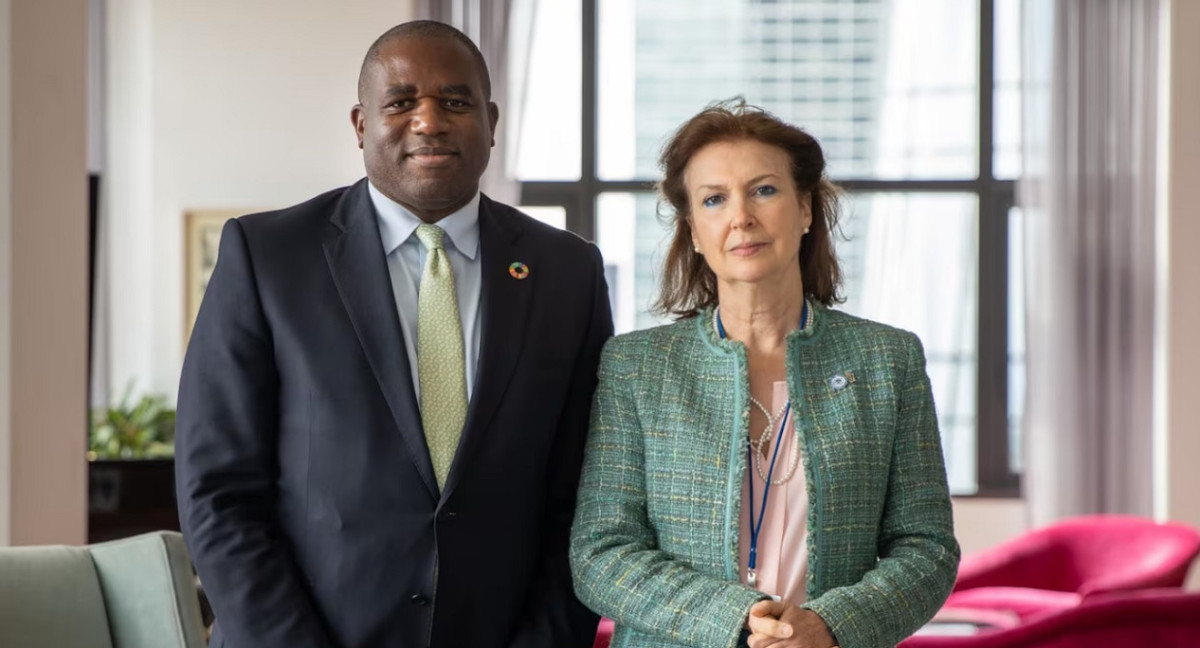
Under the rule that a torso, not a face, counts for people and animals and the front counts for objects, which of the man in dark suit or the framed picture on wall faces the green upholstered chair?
the framed picture on wall

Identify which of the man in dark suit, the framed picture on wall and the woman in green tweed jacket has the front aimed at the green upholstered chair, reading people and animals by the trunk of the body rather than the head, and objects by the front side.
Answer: the framed picture on wall

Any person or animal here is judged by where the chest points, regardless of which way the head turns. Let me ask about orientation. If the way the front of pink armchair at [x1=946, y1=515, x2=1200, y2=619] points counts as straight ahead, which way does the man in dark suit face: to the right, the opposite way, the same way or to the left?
to the left

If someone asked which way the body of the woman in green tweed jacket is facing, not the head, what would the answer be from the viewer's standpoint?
toward the camera

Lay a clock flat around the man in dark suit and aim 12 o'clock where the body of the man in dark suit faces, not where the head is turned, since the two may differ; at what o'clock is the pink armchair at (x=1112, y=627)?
The pink armchair is roughly at 8 o'clock from the man in dark suit.

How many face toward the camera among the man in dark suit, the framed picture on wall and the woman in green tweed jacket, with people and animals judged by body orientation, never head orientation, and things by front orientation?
3

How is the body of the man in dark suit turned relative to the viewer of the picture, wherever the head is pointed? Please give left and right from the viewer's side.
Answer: facing the viewer

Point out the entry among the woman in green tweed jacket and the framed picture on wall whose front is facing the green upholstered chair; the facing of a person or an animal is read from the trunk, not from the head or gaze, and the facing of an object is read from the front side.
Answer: the framed picture on wall

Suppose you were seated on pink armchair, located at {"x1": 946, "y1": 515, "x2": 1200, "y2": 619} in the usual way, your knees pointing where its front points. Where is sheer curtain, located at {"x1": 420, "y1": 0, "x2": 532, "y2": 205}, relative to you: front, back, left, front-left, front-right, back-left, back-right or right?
front-right

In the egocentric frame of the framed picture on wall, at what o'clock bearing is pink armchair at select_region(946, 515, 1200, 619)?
The pink armchair is roughly at 10 o'clock from the framed picture on wall.

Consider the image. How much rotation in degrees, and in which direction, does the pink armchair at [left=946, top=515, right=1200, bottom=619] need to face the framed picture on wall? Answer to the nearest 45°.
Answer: approximately 45° to its right

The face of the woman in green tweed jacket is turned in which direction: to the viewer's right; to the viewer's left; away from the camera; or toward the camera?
toward the camera

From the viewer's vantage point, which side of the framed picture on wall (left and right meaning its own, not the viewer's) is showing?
front

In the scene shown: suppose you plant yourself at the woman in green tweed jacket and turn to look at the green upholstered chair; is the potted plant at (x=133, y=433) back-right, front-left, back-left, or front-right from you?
front-right
